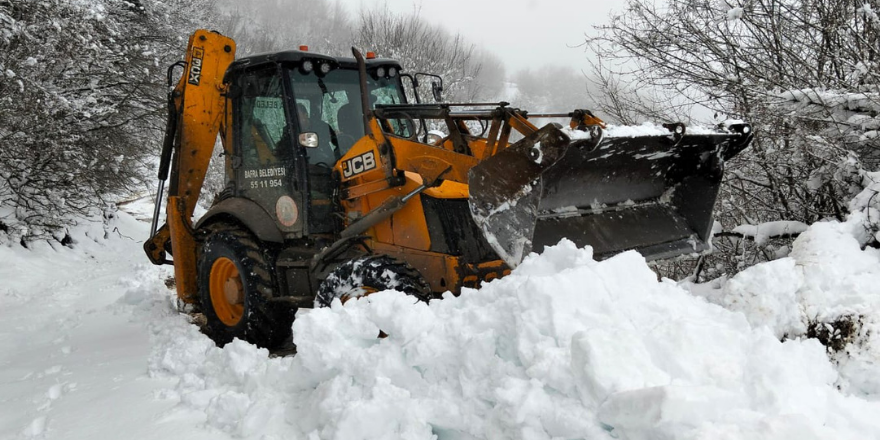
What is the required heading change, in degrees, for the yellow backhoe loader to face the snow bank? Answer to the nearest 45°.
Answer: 0° — it already faces it

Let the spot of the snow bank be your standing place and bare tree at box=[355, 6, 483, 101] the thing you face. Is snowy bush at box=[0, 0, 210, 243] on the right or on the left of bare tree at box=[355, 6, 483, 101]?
left

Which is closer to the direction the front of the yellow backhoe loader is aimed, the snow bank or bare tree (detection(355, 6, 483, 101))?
the snow bank

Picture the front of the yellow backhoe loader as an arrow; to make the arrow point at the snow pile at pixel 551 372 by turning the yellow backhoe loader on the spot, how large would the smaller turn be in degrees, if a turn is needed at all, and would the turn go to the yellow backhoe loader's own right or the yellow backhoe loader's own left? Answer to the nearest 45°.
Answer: approximately 45° to the yellow backhoe loader's own right

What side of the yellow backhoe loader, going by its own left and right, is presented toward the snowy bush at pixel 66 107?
back
